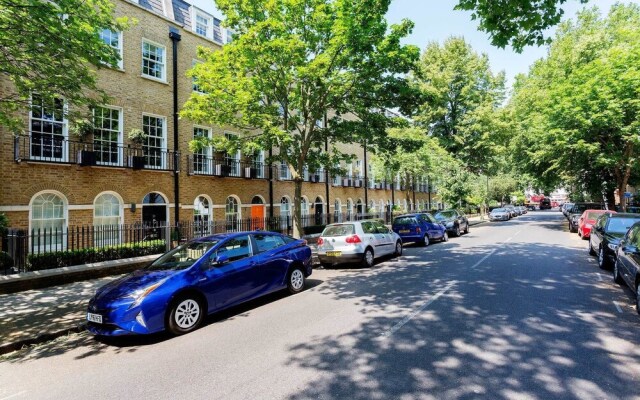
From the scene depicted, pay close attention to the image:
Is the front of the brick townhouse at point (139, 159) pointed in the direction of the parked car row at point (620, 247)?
yes

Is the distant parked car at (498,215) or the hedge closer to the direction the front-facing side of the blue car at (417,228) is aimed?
the distant parked car

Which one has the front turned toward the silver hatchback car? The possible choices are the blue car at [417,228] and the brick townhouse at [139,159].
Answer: the brick townhouse

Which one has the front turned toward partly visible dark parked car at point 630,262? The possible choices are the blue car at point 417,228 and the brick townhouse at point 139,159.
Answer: the brick townhouse

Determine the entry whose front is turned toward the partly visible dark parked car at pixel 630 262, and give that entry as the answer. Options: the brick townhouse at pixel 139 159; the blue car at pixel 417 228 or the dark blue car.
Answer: the brick townhouse

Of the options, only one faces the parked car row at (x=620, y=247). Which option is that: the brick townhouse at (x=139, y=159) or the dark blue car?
the brick townhouse

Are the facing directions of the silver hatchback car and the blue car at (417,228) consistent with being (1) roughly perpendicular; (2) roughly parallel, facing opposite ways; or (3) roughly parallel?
roughly parallel

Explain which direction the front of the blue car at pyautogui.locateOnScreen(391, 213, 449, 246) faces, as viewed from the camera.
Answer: facing away from the viewer and to the right of the viewer

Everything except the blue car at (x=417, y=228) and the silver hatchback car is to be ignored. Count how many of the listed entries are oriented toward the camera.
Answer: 0

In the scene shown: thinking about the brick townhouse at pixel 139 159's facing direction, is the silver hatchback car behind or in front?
in front

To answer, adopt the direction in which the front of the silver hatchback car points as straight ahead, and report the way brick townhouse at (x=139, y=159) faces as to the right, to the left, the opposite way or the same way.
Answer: to the right

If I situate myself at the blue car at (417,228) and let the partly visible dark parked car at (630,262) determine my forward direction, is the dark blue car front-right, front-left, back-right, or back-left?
front-right

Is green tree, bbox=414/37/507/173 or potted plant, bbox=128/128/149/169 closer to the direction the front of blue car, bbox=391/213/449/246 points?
the green tree

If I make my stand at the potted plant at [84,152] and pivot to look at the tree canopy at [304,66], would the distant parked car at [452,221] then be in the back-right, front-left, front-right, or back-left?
front-left

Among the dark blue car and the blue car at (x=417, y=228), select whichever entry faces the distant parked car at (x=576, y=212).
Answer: the blue car

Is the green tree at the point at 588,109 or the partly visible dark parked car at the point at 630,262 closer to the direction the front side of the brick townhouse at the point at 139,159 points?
the partly visible dark parked car

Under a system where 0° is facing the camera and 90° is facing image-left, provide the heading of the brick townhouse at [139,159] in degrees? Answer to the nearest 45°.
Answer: approximately 315°

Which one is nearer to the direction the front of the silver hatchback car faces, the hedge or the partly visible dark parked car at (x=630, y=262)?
the partly visible dark parked car
